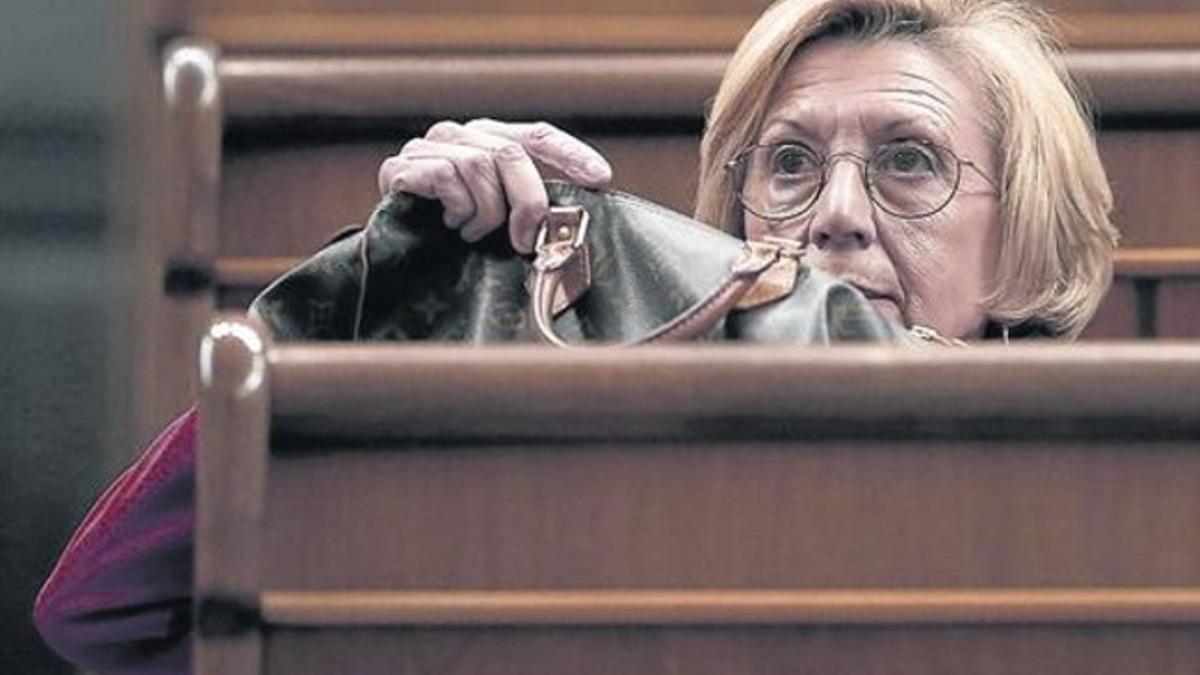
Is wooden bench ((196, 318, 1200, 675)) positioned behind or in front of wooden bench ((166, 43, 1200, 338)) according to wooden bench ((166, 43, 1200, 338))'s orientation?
in front

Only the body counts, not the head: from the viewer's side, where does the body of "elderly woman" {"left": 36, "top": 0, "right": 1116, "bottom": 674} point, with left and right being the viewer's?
facing the viewer and to the left of the viewer

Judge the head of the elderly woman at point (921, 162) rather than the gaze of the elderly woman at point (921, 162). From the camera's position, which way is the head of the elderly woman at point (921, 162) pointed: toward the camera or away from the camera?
toward the camera

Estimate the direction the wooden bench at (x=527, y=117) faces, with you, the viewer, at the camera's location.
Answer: facing the viewer
